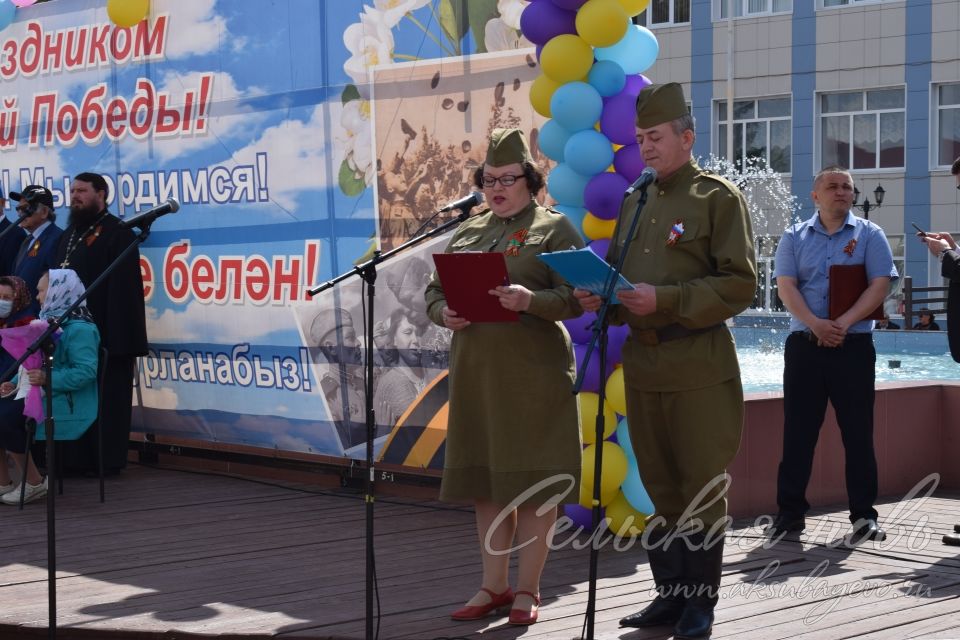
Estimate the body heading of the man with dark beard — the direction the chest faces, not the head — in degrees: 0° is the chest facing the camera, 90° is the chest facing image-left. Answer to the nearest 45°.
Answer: approximately 45°

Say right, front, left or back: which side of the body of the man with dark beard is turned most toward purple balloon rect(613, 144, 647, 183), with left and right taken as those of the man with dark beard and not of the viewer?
left

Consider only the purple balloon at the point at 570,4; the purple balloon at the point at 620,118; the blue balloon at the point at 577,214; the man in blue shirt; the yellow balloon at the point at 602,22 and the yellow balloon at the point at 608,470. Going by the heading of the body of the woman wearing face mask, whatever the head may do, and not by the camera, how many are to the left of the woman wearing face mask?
6

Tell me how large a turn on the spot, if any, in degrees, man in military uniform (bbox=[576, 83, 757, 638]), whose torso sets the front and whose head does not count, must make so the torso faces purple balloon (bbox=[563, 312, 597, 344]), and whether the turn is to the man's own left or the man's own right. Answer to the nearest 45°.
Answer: approximately 135° to the man's own right

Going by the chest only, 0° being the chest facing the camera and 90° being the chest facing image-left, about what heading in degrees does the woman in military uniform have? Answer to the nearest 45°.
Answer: approximately 45°

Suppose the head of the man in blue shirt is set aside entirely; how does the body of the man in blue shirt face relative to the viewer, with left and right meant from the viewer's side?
facing the viewer

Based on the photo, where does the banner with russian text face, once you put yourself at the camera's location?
facing the viewer and to the left of the viewer

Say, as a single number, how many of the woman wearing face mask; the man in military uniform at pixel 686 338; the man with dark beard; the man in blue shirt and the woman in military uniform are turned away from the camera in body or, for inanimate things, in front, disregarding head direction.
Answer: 0

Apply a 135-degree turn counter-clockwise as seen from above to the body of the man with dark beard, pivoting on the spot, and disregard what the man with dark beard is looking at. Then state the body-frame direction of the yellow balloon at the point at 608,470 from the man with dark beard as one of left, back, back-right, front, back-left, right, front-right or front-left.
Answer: front-right

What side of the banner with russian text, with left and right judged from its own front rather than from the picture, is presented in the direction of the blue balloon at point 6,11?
right
